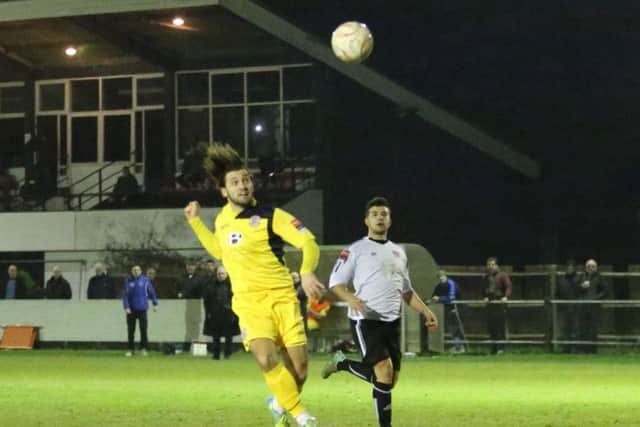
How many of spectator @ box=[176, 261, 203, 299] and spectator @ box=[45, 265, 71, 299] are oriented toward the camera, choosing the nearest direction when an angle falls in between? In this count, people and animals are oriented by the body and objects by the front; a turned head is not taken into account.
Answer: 2

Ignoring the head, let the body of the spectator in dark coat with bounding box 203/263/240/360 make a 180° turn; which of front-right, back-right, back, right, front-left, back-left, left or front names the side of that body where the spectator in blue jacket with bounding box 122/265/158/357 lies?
front-left

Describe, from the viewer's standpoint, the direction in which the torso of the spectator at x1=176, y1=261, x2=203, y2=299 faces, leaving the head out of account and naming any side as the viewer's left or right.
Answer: facing the viewer

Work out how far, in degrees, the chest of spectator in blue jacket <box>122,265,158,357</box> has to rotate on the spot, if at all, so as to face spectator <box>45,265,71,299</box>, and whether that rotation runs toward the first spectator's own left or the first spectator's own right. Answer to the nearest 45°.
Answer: approximately 135° to the first spectator's own right

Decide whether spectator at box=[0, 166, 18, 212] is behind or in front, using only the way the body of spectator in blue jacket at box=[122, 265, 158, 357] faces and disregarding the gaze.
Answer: behind

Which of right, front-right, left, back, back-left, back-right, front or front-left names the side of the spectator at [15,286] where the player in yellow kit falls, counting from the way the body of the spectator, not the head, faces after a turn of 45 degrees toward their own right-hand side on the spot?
front-left

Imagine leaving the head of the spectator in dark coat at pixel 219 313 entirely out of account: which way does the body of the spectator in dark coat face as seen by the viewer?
toward the camera

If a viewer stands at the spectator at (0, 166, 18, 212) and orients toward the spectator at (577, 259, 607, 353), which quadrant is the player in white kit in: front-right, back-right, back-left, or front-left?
front-right

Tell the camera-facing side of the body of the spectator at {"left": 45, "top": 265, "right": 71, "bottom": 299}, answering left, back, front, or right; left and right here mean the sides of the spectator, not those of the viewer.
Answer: front

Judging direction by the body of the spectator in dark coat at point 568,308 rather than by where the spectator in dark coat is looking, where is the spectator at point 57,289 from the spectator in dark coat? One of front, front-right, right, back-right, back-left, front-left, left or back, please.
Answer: right

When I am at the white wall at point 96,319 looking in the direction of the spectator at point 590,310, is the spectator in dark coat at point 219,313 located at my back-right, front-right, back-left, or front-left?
front-right
